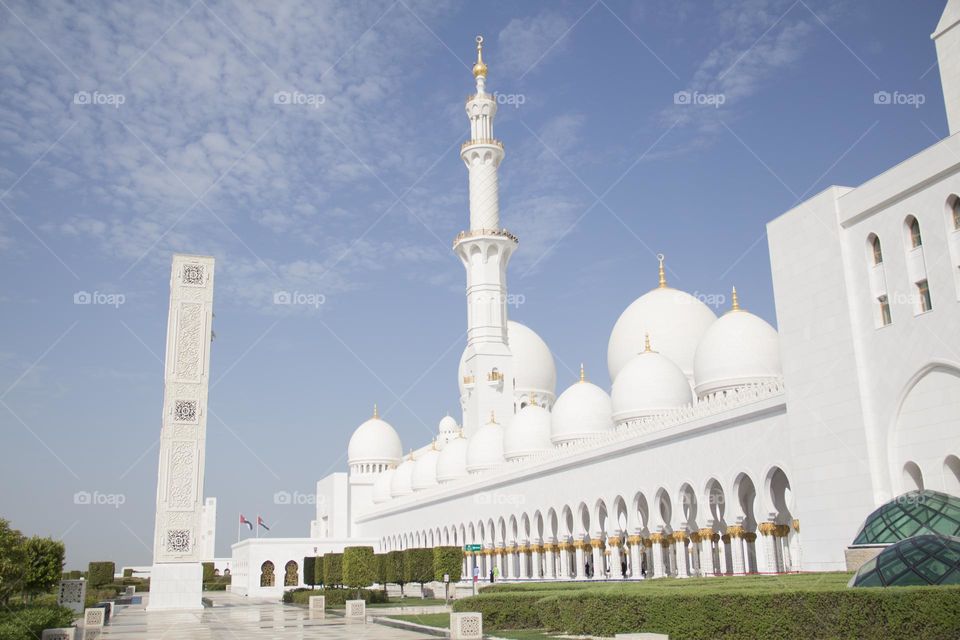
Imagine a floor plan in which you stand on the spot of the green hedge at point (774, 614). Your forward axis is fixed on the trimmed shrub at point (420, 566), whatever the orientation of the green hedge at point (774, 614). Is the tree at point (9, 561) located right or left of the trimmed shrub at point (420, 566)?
left

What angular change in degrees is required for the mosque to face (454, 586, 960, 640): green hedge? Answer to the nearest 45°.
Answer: approximately 45° to its left

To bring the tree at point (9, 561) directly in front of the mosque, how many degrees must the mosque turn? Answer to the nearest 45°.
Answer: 0° — it already faces it

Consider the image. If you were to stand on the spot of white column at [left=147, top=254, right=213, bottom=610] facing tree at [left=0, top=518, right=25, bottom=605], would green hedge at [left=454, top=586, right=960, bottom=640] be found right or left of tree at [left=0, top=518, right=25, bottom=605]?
left

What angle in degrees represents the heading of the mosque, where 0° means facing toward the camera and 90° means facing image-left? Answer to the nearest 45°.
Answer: approximately 45°
